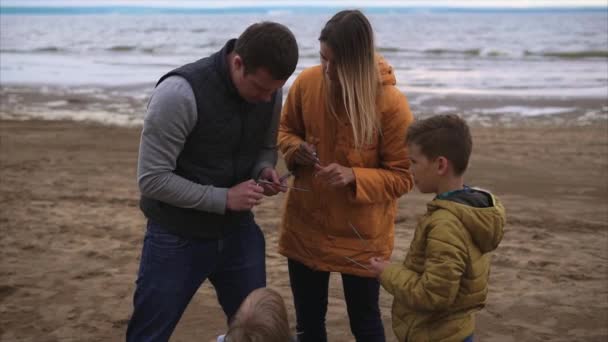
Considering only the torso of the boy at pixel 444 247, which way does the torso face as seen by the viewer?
to the viewer's left

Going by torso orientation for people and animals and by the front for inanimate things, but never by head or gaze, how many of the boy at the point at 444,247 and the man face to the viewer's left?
1

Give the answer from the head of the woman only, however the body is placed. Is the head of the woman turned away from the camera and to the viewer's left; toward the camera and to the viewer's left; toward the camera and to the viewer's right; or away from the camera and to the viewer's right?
toward the camera and to the viewer's left

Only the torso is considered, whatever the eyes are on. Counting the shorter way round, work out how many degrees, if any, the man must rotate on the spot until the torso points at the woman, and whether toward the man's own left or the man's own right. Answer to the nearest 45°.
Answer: approximately 90° to the man's own left

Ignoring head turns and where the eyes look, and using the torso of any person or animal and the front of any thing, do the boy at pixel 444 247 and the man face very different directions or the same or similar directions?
very different directions

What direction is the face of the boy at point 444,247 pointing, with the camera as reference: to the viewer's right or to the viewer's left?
to the viewer's left

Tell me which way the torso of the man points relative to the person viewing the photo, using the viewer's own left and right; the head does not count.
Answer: facing the viewer and to the right of the viewer

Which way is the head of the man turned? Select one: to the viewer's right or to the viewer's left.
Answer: to the viewer's right

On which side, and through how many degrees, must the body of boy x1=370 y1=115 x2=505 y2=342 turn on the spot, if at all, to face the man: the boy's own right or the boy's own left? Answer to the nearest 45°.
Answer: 0° — they already face them

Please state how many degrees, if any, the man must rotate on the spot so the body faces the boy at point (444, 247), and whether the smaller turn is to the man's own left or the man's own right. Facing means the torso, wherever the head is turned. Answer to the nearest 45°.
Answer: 0° — they already face them

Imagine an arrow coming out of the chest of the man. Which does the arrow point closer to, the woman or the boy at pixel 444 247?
the boy
